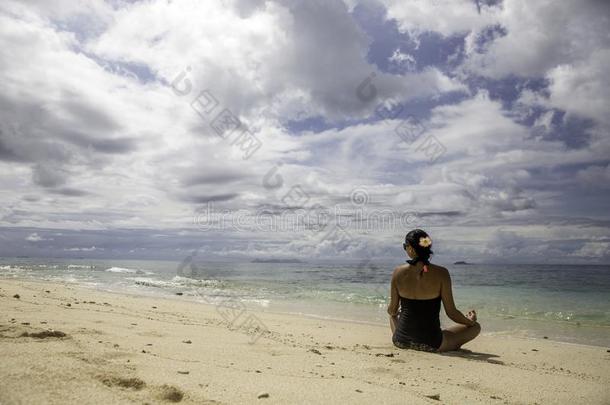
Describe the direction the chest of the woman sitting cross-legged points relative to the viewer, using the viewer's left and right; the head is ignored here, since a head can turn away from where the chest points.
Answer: facing away from the viewer and to the right of the viewer
